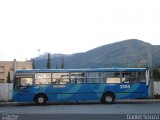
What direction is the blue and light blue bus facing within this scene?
to the viewer's left
